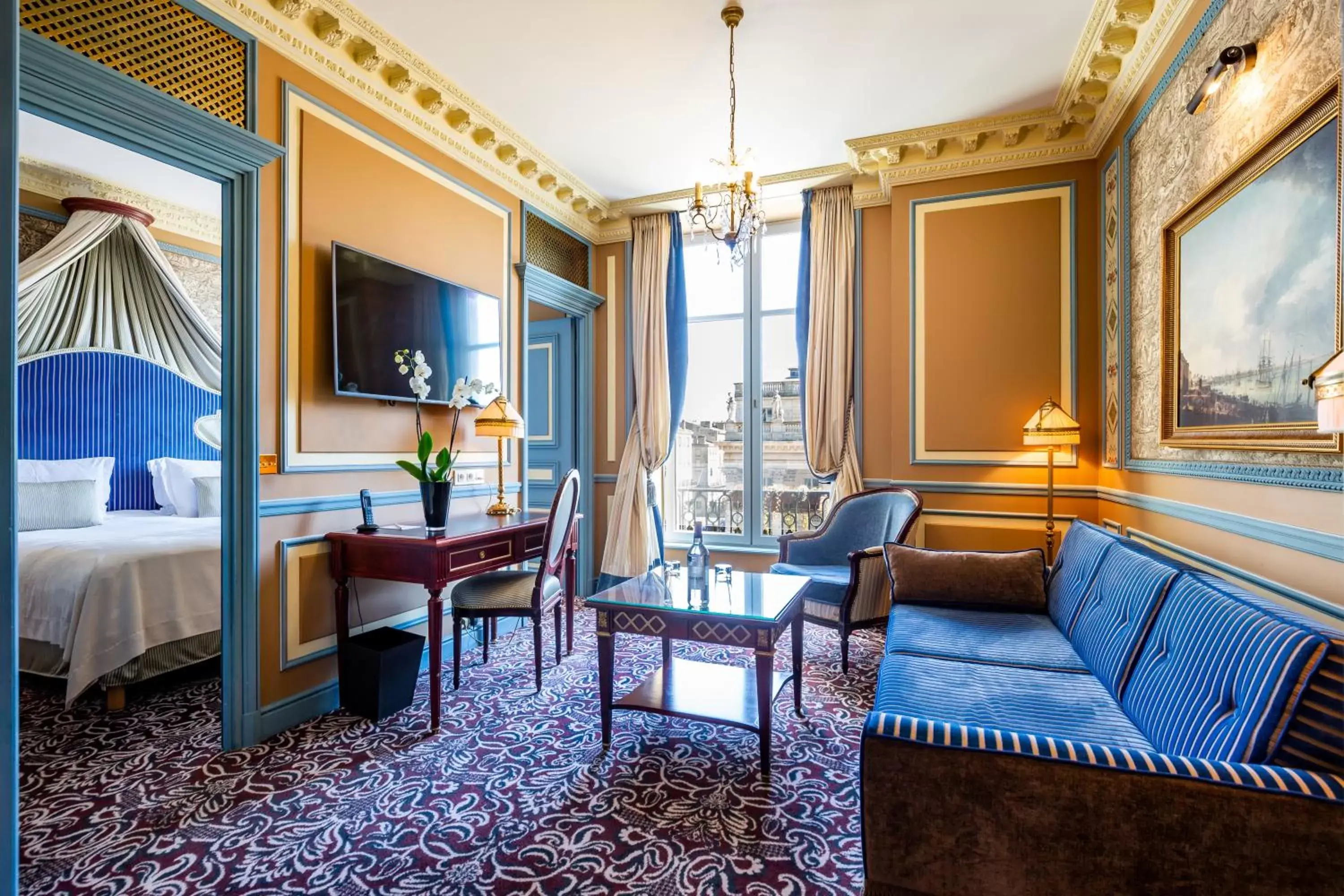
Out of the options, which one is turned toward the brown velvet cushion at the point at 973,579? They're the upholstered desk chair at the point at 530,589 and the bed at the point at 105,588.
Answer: the bed

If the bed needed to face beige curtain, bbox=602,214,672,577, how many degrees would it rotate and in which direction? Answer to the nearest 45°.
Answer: approximately 45° to its left

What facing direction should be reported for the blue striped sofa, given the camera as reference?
facing to the left of the viewer

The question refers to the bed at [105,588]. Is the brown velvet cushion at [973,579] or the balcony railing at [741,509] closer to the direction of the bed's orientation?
the brown velvet cushion

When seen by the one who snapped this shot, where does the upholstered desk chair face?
facing to the left of the viewer

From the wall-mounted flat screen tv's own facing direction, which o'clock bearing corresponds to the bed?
The bed is roughly at 5 o'clock from the wall-mounted flat screen tv.

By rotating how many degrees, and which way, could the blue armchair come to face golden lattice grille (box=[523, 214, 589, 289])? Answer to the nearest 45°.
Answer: approximately 45° to its right

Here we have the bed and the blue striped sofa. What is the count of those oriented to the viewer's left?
1

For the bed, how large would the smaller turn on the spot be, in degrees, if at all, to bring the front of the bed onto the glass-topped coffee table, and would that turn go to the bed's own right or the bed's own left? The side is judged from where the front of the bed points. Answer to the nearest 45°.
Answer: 0° — it already faces it
